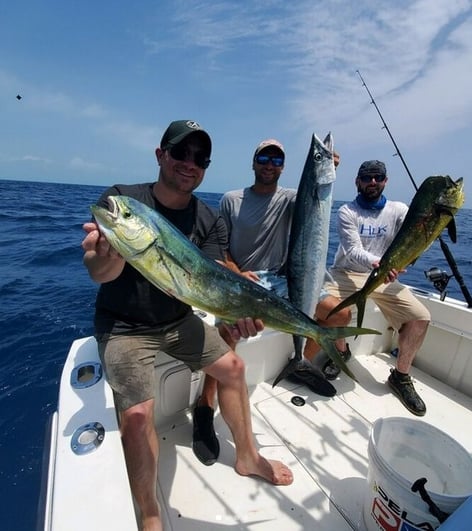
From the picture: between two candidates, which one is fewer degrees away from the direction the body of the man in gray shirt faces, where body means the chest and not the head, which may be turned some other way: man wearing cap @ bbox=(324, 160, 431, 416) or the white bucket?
the white bucket

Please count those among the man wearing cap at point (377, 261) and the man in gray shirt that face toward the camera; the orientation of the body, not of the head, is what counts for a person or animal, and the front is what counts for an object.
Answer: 2

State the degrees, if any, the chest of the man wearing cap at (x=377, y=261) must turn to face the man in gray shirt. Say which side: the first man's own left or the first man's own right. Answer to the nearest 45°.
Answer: approximately 45° to the first man's own right

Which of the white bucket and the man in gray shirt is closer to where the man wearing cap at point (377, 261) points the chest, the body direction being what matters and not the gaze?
the white bucket

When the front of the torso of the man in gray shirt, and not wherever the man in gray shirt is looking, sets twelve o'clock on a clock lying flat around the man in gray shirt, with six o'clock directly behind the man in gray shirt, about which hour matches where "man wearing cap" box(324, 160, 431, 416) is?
The man wearing cap is roughly at 8 o'clock from the man in gray shirt.

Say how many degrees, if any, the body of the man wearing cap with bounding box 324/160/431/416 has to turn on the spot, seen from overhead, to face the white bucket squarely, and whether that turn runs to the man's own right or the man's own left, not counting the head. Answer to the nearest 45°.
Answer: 0° — they already face it

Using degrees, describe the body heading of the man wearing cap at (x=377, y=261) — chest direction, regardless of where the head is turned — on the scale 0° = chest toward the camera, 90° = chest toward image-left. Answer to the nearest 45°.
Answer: approximately 0°
